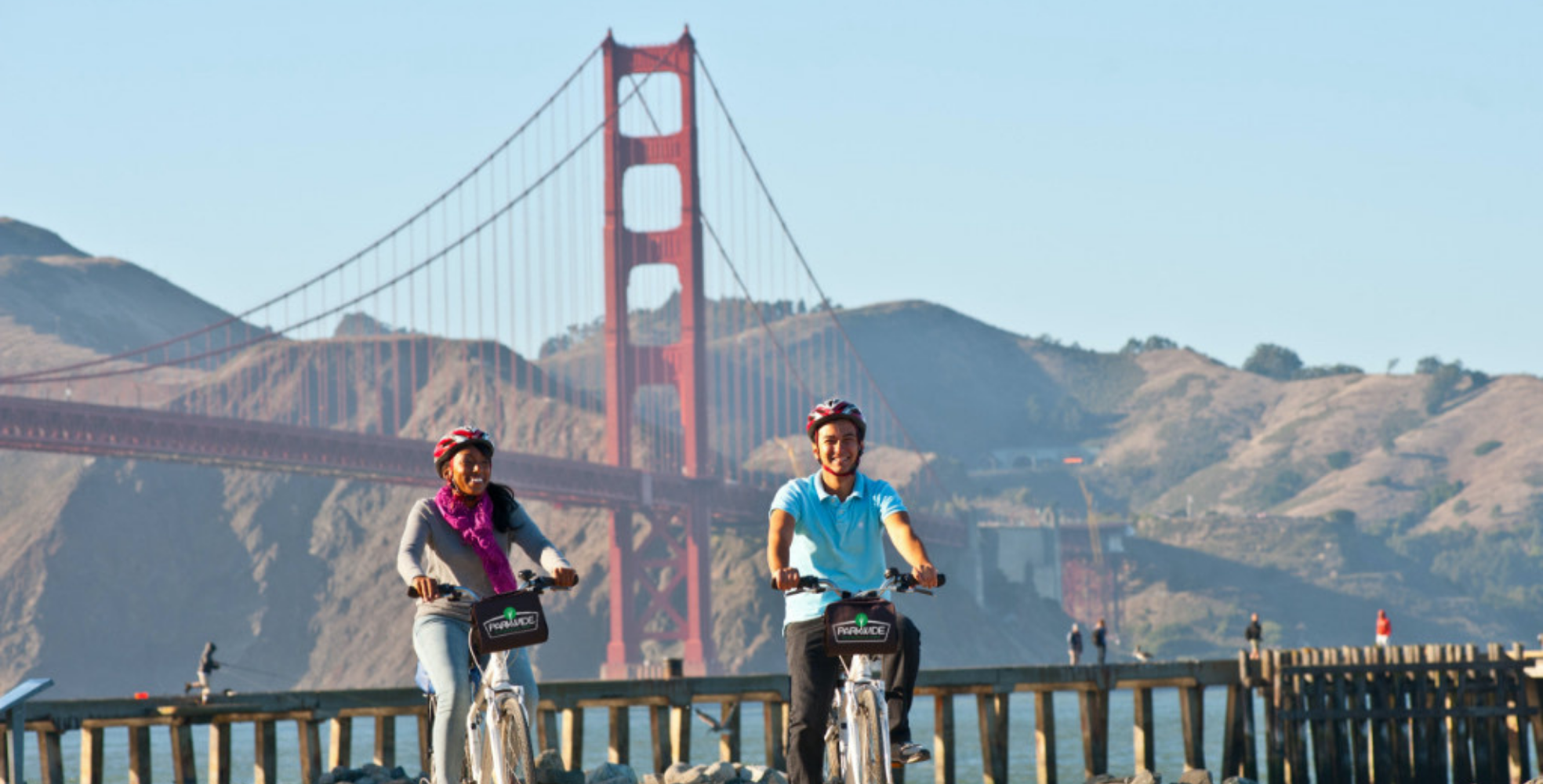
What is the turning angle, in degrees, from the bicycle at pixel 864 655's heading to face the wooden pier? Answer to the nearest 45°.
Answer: approximately 180°

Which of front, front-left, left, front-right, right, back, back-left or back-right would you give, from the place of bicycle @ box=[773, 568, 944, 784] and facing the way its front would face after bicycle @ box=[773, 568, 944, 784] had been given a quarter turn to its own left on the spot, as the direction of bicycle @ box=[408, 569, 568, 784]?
back

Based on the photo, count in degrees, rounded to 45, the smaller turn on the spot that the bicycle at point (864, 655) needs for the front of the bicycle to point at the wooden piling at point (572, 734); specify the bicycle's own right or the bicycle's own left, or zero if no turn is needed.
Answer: approximately 180°

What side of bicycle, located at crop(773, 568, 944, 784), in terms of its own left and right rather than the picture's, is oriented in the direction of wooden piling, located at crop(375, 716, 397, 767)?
back

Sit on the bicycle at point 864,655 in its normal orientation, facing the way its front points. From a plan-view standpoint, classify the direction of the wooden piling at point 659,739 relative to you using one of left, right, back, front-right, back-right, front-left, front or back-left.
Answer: back

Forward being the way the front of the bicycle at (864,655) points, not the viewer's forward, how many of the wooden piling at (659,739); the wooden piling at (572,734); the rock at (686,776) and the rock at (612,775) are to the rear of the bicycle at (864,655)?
4

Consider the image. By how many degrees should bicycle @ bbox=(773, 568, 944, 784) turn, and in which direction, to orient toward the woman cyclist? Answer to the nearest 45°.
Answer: approximately 90° to its right

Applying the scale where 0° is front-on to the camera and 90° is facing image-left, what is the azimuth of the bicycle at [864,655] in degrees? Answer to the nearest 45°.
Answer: approximately 0°

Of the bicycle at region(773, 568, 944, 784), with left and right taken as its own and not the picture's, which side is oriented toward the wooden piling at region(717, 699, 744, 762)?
back

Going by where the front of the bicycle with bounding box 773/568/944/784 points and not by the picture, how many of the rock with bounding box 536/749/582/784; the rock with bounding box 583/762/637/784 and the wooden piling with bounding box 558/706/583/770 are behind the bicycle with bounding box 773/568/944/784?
3
